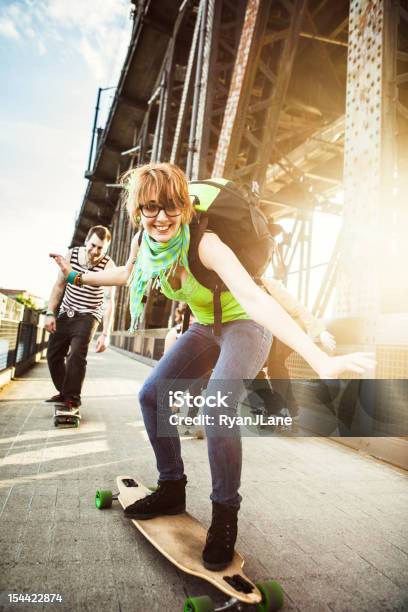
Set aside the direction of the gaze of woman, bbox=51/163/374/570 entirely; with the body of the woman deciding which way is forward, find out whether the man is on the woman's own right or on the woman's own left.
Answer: on the woman's own right

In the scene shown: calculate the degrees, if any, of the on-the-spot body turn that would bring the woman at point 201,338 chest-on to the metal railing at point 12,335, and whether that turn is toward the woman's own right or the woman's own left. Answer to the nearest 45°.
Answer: approximately 90° to the woman's own right

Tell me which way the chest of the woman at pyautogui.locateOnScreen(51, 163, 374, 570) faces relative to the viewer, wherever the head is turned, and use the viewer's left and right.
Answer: facing the viewer and to the left of the viewer

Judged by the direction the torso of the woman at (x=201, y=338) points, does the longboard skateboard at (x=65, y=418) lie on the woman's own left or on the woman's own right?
on the woman's own right

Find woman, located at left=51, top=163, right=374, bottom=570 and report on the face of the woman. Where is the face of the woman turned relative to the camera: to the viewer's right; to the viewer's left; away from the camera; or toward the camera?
toward the camera
